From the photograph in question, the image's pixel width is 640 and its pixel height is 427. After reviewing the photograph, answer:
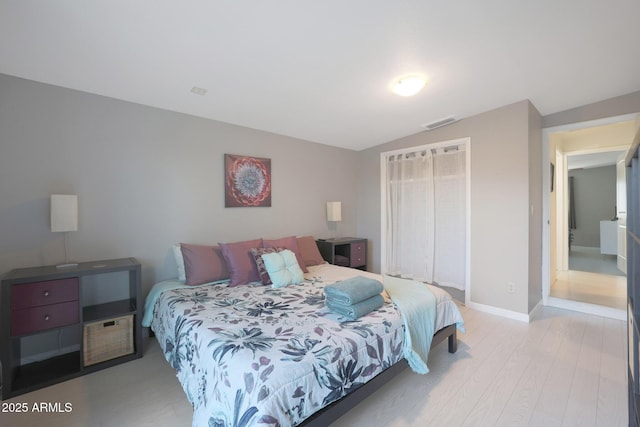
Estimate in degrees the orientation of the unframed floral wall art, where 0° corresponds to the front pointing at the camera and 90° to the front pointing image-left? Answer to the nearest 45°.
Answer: approximately 315°

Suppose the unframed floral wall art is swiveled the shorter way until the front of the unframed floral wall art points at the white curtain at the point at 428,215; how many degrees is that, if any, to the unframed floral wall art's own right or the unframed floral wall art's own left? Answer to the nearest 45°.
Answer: approximately 45° to the unframed floral wall art's own left

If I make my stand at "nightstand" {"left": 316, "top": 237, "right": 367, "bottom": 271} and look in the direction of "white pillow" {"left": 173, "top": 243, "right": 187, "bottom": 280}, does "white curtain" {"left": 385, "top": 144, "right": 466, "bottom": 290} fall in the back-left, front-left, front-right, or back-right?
back-left

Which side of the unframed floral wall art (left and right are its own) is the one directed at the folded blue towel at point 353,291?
front

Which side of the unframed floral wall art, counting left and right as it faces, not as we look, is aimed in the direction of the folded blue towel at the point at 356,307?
front

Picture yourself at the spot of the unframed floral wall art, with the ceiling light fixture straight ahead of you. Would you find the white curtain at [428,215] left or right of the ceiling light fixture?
left

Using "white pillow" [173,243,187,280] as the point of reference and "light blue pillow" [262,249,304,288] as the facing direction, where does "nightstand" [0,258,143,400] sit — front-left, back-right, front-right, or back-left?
back-right
